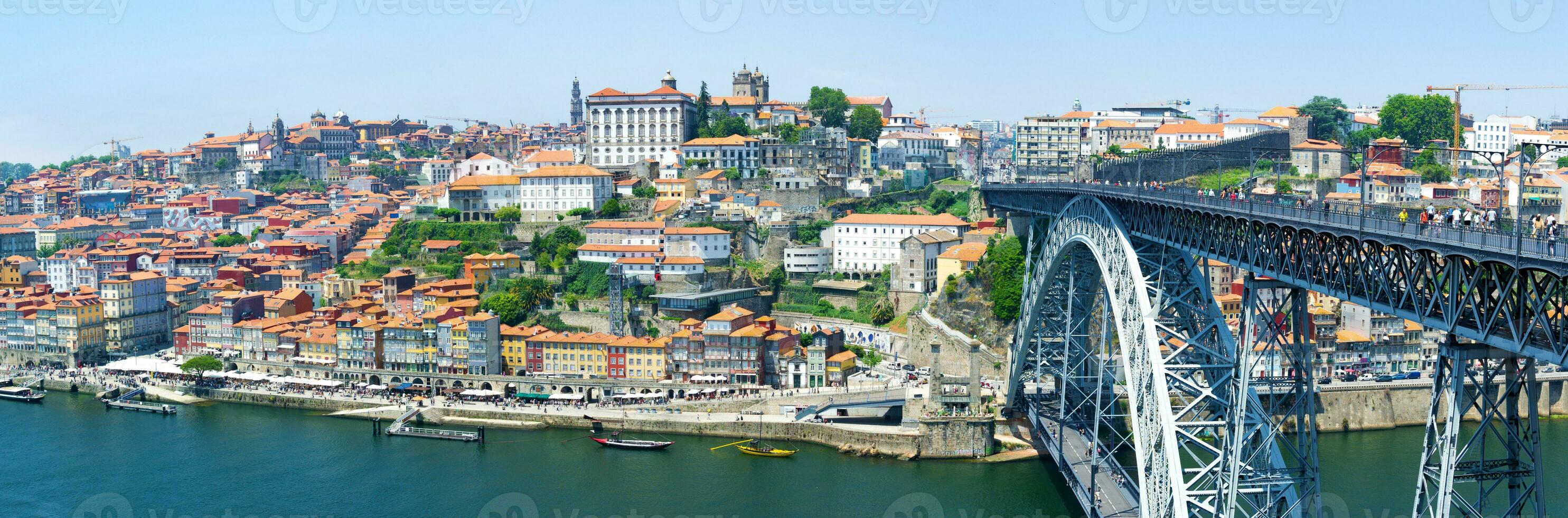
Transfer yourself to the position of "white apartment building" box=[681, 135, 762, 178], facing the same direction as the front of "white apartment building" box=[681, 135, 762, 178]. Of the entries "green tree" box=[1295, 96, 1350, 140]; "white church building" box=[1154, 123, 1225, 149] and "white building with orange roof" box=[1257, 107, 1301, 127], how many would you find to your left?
3

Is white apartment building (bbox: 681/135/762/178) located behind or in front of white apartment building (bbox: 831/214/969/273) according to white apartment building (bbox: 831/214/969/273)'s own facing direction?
behind

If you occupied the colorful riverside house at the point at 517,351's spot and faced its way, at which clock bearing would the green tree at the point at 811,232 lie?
The green tree is roughly at 8 o'clock from the colorful riverside house.

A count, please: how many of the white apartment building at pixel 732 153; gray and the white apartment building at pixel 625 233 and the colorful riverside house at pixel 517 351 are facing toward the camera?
3

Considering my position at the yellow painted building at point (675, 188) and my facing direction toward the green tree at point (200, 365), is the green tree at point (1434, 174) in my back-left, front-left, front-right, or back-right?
back-left

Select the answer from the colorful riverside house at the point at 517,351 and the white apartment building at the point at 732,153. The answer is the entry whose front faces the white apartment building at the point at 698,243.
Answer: the white apartment building at the point at 732,153

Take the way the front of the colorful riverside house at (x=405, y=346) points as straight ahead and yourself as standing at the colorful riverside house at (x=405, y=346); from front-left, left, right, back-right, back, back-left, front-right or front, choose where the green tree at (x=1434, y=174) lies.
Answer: left

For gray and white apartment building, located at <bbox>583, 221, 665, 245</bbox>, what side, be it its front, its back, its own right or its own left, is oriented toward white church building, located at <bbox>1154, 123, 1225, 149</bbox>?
left

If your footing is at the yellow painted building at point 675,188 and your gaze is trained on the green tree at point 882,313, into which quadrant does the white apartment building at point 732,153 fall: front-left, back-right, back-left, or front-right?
back-left

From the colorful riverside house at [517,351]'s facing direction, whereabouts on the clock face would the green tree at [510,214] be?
The green tree is roughly at 6 o'clock from the colorful riverside house.

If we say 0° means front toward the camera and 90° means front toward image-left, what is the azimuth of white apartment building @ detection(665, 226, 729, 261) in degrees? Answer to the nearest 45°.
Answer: approximately 0°

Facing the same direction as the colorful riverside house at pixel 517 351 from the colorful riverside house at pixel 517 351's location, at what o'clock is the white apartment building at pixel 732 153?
The white apartment building is roughly at 7 o'clock from the colorful riverside house.

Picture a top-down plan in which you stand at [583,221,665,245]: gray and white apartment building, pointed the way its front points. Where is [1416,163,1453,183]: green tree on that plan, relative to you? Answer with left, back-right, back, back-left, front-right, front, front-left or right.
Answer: left

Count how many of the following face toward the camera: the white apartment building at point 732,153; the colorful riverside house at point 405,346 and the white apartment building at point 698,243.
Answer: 3

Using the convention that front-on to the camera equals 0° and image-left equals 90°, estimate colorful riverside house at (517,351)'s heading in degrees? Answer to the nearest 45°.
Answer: approximately 0°

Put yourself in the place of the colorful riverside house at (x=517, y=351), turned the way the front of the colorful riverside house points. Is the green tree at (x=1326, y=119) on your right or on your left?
on your left
